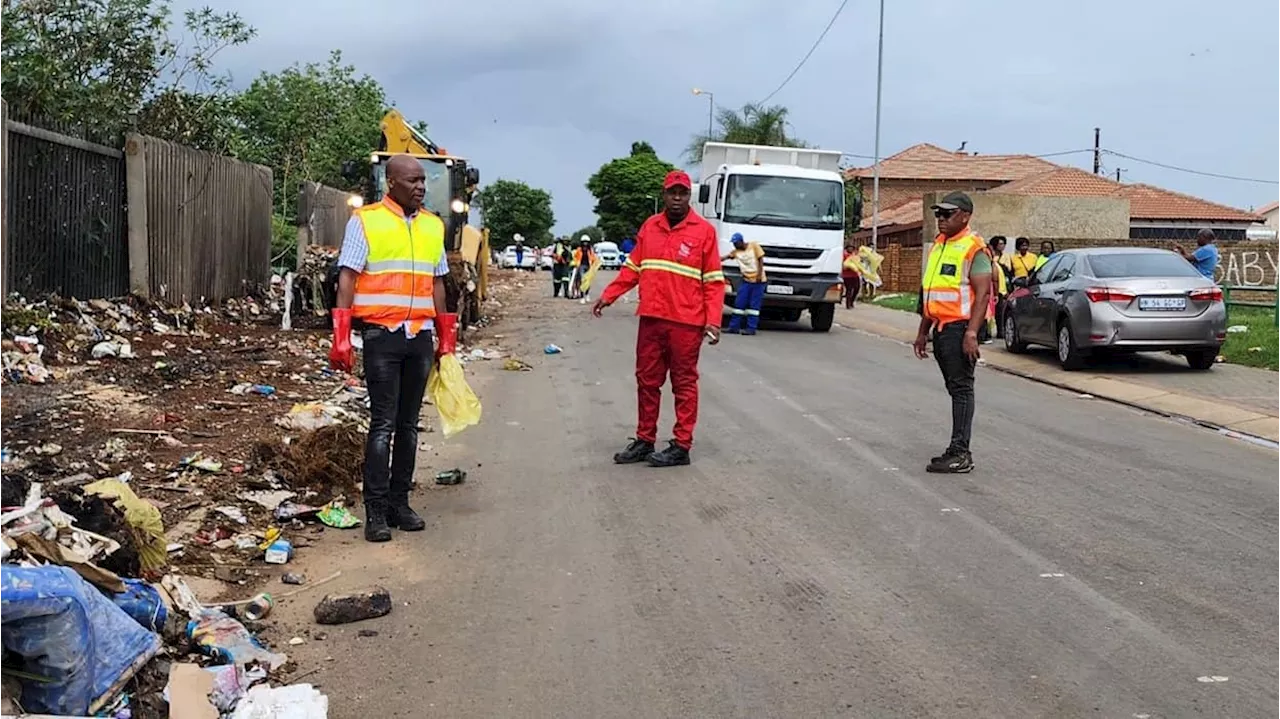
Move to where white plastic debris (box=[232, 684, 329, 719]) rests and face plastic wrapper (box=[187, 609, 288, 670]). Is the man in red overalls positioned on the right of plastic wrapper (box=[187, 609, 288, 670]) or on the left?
right

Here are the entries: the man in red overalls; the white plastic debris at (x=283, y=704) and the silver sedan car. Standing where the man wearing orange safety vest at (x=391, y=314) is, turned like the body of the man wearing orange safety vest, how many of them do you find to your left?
2

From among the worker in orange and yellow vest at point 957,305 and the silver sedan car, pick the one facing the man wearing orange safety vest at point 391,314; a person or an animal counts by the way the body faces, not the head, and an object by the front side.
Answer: the worker in orange and yellow vest

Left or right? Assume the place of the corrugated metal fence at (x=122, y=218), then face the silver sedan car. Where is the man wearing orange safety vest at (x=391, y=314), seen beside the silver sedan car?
right

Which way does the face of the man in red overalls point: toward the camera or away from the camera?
toward the camera

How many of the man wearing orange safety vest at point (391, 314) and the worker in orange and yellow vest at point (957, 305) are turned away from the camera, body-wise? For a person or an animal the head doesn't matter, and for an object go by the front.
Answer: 0

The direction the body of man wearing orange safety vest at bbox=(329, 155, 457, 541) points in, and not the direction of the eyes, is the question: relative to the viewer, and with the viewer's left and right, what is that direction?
facing the viewer and to the right of the viewer

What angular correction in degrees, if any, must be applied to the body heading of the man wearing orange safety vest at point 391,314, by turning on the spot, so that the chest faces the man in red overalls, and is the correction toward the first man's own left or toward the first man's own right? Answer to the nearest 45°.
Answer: approximately 90° to the first man's own left

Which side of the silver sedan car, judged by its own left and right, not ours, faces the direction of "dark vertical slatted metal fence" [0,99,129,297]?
left

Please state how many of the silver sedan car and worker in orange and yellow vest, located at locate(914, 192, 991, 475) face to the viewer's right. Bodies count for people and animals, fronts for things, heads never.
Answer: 0

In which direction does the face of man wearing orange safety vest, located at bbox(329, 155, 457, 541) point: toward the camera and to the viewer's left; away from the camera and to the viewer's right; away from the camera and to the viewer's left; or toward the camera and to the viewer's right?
toward the camera and to the viewer's right

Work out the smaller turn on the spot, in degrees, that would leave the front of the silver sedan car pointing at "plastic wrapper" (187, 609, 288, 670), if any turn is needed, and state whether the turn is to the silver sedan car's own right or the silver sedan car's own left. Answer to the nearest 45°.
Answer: approximately 135° to the silver sedan car's own left

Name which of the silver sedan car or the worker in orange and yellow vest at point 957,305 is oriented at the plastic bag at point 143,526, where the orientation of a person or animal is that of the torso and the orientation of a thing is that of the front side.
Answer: the worker in orange and yellow vest

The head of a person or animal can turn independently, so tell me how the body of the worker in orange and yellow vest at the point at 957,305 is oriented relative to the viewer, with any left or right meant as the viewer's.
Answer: facing the viewer and to the left of the viewer

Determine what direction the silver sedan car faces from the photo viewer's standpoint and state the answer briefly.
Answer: facing away from the viewer and to the left of the viewer
